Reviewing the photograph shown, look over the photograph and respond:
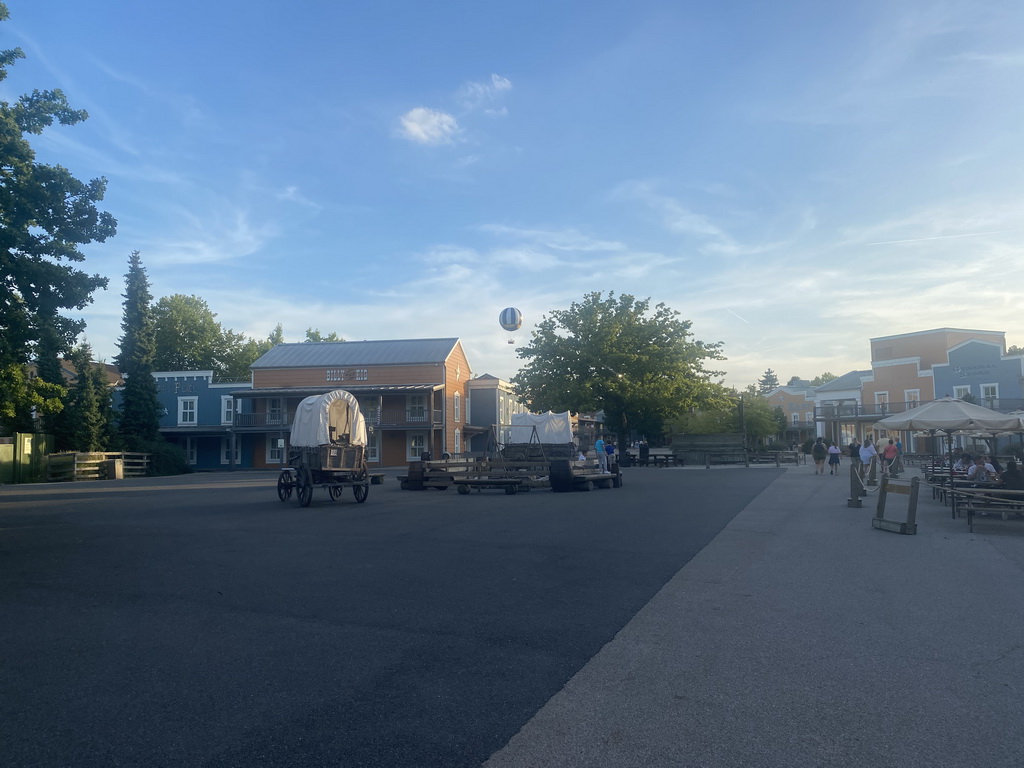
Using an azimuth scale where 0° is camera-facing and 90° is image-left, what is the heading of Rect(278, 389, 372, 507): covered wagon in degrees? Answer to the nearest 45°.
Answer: approximately 135°

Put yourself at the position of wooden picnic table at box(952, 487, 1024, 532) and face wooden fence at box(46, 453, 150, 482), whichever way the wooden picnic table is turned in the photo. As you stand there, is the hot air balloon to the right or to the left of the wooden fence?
right

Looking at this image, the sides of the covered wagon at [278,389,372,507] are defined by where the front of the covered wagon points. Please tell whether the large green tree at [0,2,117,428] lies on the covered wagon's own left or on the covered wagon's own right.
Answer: on the covered wagon's own left

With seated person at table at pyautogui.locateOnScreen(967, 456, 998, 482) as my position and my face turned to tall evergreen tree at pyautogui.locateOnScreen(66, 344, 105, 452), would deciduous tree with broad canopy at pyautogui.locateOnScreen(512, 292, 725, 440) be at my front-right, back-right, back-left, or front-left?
front-right
